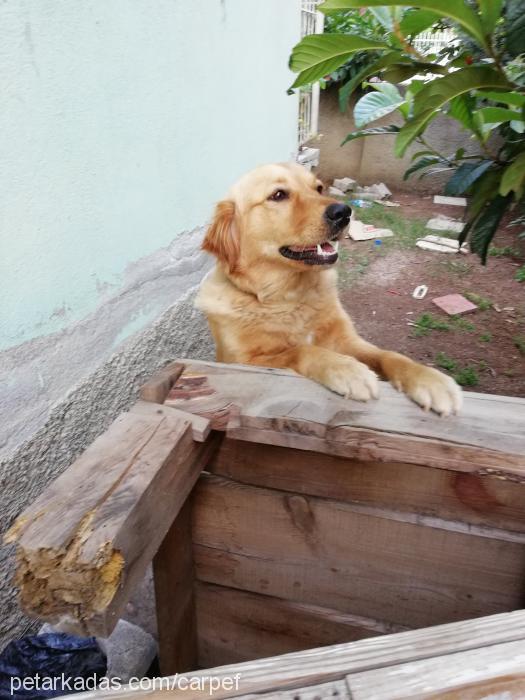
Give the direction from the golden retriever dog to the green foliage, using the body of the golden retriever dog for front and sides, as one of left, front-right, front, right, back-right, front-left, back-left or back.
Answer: left

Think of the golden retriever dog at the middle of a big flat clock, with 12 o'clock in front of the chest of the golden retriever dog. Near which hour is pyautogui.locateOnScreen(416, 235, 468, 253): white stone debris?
The white stone debris is roughly at 8 o'clock from the golden retriever dog.

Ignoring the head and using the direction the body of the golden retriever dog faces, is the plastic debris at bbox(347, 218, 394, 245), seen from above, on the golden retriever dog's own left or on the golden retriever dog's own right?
on the golden retriever dog's own left

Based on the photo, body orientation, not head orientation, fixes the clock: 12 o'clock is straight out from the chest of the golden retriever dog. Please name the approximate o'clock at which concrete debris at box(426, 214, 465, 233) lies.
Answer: The concrete debris is roughly at 8 o'clock from the golden retriever dog.

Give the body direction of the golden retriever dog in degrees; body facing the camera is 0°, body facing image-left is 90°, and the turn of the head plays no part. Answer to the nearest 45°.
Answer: approximately 315°

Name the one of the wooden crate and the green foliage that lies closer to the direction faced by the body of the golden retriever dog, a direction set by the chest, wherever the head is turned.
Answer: the wooden crate

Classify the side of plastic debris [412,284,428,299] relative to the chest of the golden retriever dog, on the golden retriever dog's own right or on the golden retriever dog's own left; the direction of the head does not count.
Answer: on the golden retriever dog's own left
